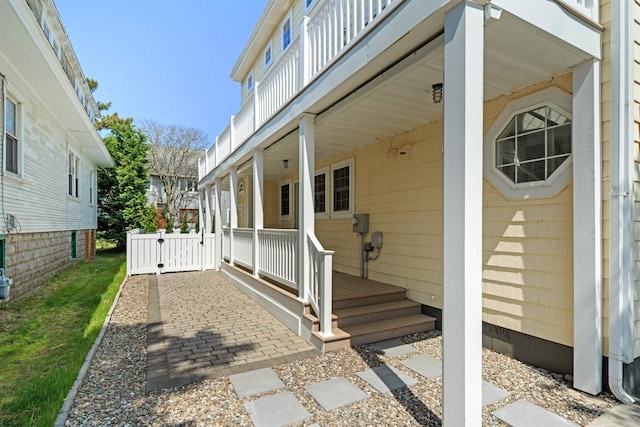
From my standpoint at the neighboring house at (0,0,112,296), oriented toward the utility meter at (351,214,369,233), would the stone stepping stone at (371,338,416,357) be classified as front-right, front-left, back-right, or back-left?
front-right

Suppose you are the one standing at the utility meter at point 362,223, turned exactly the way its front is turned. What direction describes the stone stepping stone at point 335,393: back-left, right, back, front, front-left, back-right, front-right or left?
front-left

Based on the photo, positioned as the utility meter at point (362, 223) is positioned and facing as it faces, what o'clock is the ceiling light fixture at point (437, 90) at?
The ceiling light fixture is roughly at 10 o'clock from the utility meter.

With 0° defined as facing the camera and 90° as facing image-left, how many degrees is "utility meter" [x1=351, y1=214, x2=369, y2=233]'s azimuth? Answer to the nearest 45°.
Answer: approximately 45°

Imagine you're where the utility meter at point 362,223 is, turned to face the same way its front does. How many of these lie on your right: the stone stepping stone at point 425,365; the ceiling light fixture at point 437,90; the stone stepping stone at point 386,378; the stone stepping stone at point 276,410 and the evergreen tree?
1

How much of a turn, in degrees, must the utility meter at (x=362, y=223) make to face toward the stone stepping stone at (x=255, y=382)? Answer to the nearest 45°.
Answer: approximately 45° to its left

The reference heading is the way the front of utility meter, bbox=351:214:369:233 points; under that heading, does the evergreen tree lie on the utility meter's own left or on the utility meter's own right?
on the utility meter's own right

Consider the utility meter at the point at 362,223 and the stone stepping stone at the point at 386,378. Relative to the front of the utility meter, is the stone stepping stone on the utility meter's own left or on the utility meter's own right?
on the utility meter's own left

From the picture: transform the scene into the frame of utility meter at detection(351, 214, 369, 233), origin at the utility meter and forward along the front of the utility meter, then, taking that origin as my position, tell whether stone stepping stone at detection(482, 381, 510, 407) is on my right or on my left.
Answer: on my left

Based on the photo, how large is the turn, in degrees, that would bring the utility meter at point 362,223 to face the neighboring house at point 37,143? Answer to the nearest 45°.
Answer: approximately 45° to its right

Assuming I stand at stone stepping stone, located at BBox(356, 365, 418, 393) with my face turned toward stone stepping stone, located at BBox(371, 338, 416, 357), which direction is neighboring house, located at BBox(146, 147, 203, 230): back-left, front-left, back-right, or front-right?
front-left

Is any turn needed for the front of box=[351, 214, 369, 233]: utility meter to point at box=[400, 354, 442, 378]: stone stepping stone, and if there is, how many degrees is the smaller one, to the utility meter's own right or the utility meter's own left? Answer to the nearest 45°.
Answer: approximately 45° to the utility meter's own left
